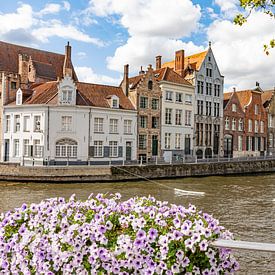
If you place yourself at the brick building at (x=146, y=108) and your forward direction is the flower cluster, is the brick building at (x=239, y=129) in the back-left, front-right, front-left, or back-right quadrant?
back-left

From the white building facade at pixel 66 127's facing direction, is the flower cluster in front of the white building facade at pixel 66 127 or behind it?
in front

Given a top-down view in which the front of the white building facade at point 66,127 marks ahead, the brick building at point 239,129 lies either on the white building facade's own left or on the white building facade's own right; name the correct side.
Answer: on the white building facade's own left

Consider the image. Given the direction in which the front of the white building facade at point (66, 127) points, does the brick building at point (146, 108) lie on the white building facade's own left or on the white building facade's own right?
on the white building facade's own left

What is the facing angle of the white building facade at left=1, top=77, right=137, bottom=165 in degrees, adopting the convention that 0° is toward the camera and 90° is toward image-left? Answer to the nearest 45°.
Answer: approximately 0°

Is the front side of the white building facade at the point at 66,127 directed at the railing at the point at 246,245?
yes
